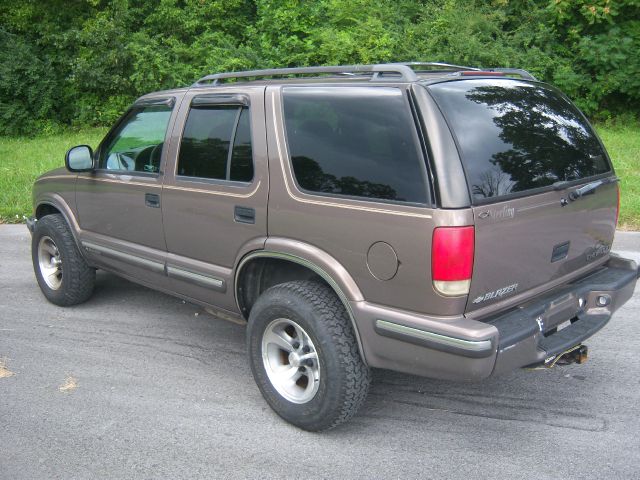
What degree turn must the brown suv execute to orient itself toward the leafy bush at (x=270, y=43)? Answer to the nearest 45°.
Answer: approximately 45° to its right

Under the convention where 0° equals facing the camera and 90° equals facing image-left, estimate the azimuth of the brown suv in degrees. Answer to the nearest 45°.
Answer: approximately 135°
